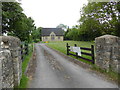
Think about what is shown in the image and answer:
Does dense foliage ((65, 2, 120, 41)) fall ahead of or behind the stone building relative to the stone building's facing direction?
ahead

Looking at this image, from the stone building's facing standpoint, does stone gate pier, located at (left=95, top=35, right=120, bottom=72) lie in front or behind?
in front

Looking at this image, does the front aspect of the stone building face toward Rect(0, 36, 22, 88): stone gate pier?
yes

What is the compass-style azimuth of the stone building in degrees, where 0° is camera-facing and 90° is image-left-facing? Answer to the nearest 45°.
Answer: approximately 0°
